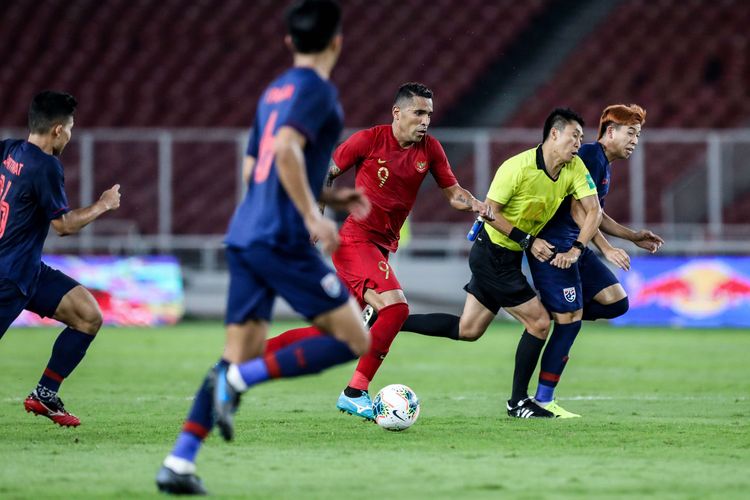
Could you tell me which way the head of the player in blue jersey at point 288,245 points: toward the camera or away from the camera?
away from the camera

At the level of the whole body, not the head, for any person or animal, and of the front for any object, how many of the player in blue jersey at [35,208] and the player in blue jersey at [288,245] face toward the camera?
0

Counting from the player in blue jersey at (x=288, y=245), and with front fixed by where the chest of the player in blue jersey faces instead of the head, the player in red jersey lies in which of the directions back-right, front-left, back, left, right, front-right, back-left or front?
front-left

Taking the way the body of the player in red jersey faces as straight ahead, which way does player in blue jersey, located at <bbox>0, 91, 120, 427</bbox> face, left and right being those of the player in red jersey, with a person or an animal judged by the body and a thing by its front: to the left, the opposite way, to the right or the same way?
to the left

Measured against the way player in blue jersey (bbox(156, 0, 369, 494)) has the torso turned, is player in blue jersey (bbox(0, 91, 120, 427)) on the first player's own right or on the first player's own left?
on the first player's own left

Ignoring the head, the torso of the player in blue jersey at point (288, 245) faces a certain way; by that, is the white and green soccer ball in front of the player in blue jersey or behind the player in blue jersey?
in front

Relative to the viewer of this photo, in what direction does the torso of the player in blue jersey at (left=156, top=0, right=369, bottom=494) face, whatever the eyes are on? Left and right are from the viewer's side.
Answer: facing away from the viewer and to the right of the viewer
